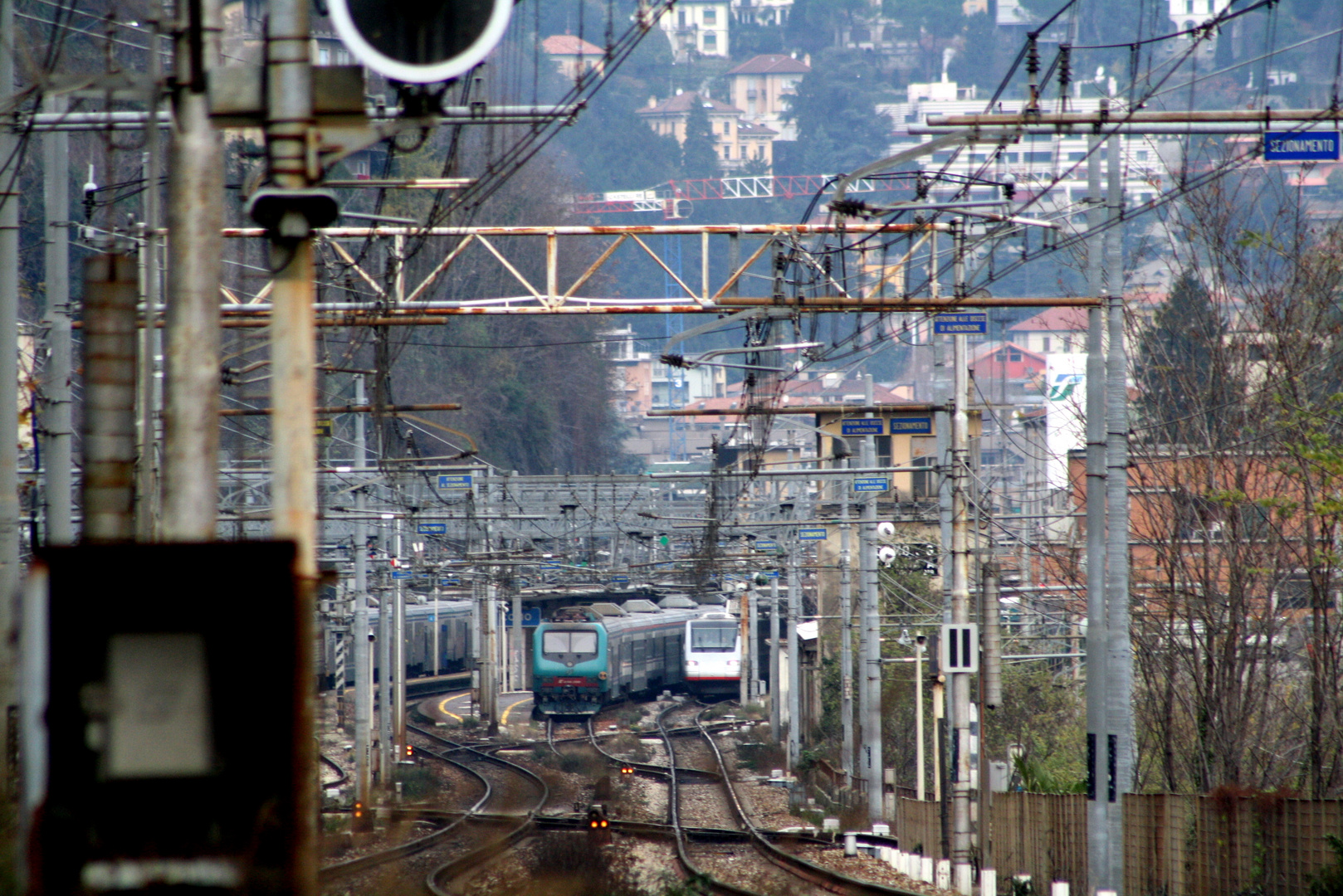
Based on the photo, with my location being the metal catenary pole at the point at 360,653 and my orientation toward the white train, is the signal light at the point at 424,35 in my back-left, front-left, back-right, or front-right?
back-right

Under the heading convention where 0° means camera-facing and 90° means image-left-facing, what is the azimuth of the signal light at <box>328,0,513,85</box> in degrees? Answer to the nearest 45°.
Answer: approximately 0°

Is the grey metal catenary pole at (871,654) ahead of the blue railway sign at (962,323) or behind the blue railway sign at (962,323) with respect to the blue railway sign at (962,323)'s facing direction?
behind

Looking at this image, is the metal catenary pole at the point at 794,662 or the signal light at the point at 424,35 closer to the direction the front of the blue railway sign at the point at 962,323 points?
the signal light

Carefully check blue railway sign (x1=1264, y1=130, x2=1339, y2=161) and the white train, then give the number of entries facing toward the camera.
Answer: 2

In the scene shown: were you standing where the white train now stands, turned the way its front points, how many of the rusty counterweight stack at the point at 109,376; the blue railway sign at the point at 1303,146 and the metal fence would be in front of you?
3

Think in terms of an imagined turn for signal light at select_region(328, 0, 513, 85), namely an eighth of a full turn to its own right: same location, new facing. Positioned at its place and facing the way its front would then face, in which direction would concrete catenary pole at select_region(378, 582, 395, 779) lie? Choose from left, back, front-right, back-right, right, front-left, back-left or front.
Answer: back-right

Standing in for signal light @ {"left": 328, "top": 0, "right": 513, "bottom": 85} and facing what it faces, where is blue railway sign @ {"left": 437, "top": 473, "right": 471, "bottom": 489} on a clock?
The blue railway sign is roughly at 6 o'clock from the signal light.

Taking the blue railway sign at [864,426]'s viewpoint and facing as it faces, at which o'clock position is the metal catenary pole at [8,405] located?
The metal catenary pole is roughly at 1 o'clock from the blue railway sign.

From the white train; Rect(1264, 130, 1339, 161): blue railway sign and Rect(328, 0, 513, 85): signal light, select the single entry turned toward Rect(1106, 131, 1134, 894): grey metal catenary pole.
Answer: the white train
